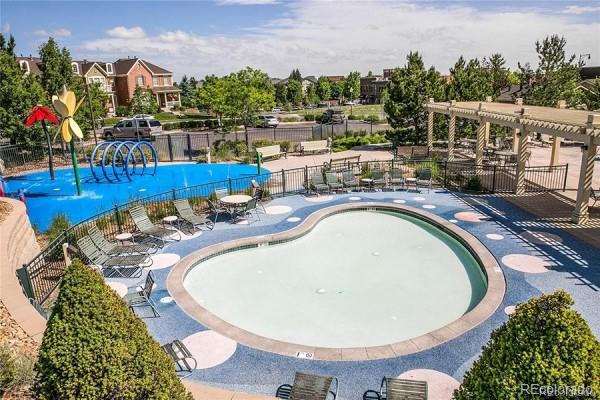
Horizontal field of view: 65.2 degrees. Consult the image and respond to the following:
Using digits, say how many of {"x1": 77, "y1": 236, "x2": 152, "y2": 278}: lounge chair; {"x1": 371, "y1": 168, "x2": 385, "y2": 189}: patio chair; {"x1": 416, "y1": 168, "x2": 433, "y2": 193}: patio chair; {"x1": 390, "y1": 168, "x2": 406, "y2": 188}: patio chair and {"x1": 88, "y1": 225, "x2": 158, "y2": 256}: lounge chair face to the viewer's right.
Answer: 2

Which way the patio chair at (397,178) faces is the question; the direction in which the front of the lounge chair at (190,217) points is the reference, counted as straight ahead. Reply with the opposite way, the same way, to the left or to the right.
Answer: to the right

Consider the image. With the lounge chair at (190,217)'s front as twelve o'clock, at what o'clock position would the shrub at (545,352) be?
The shrub is roughly at 1 o'clock from the lounge chair.

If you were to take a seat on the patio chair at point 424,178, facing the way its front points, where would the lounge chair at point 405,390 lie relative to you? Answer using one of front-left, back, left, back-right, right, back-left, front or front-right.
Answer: front

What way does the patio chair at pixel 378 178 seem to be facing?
toward the camera

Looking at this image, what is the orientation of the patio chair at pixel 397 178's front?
toward the camera

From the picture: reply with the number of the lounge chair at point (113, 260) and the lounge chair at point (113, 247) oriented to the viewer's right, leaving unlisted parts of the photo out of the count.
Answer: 2

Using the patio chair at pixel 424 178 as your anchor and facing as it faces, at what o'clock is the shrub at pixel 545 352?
The shrub is roughly at 12 o'clock from the patio chair.

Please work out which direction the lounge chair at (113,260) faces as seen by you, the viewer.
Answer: facing to the right of the viewer

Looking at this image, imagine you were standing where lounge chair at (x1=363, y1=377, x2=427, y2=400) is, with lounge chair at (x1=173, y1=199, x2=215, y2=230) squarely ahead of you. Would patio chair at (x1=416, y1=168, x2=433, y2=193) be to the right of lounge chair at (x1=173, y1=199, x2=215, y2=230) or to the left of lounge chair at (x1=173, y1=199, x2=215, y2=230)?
right

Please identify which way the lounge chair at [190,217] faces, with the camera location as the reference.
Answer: facing the viewer and to the right of the viewer

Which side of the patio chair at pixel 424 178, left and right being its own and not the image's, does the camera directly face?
front

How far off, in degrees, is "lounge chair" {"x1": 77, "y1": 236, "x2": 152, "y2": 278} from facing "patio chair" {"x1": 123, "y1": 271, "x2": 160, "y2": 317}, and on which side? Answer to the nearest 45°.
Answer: approximately 90° to its right

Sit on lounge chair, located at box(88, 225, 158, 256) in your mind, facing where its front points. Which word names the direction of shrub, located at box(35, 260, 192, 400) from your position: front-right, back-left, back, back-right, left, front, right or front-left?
right

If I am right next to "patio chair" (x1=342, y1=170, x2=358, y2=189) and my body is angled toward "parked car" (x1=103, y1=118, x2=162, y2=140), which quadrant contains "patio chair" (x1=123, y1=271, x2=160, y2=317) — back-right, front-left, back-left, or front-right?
back-left

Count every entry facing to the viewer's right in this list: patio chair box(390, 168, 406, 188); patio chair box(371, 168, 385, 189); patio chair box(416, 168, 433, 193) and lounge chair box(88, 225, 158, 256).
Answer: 1

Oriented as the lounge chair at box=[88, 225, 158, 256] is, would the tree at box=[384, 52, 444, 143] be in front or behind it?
in front

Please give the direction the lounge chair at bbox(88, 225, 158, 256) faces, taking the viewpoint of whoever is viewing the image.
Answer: facing to the right of the viewer

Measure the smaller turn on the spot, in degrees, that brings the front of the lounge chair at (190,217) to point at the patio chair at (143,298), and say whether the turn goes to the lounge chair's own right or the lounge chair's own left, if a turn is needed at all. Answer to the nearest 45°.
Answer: approximately 45° to the lounge chair's own right
